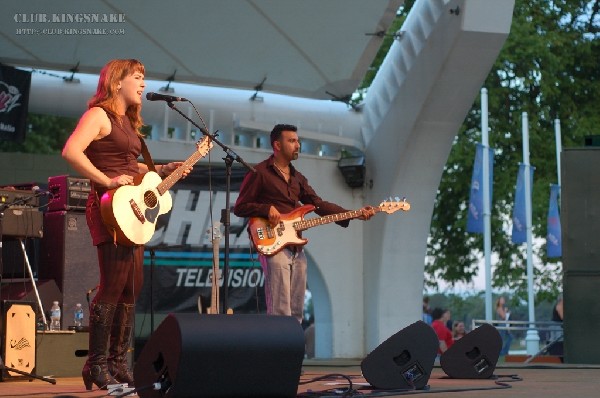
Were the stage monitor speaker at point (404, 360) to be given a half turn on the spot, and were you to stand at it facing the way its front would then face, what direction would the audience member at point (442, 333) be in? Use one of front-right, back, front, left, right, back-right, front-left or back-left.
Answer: left

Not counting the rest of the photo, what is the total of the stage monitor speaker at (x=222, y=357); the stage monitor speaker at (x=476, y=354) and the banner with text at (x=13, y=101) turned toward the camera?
1

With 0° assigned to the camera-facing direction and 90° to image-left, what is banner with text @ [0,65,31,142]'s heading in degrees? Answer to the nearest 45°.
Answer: approximately 0°

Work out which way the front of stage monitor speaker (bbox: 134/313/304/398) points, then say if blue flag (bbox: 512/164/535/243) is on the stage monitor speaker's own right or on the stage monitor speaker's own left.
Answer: on the stage monitor speaker's own right

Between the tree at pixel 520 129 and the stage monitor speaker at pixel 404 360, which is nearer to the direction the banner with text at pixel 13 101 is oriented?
the stage monitor speaker

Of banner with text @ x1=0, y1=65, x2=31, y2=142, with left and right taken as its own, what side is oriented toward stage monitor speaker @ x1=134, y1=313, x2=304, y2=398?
front

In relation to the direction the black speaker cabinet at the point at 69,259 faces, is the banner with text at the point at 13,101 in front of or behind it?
behind

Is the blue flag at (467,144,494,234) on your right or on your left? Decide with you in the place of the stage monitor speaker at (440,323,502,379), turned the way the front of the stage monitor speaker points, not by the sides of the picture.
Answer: on your right
